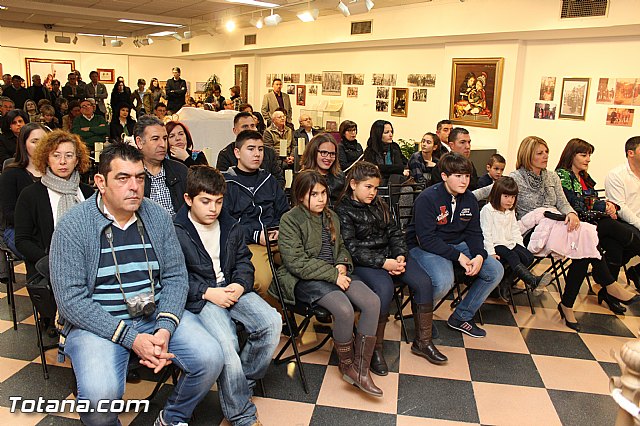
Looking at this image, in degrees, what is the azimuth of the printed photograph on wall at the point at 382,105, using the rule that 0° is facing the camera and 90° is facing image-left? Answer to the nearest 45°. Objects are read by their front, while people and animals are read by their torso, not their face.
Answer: approximately 0°

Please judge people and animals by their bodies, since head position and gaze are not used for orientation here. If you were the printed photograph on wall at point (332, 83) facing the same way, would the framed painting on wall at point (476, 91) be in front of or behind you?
in front

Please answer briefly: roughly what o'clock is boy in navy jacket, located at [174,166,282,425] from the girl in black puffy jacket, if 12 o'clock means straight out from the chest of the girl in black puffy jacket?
The boy in navy jacket is roughly at 3 o'clock from the girl in black puffy jacket.

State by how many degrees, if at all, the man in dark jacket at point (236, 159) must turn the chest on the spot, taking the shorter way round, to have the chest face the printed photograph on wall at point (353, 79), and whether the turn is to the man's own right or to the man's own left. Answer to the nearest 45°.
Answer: approximately 135° to the man's own left

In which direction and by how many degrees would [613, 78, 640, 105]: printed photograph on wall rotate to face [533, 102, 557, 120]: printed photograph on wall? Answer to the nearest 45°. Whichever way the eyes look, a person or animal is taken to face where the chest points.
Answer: approximately 135° to its right

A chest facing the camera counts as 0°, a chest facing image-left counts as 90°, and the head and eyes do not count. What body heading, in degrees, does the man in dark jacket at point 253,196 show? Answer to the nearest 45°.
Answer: approximately 315°

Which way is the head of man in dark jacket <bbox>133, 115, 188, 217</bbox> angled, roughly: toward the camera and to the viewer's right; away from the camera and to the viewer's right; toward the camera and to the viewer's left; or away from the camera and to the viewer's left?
toward the camera and to the viewer's right

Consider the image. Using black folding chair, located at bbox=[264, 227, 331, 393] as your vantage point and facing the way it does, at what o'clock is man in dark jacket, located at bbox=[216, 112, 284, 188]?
The man in dark jacket is roughly at 7 o'clock from the black folding chair.
